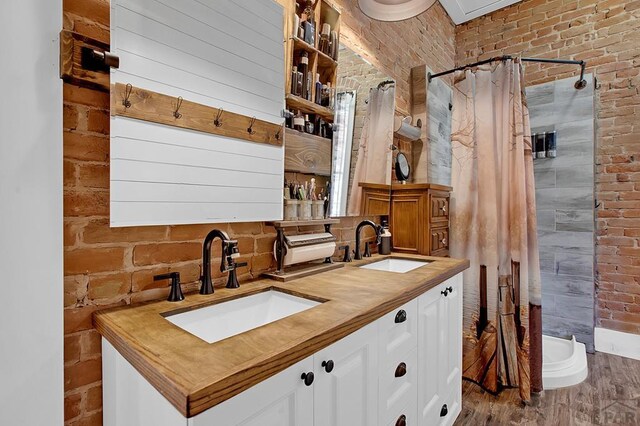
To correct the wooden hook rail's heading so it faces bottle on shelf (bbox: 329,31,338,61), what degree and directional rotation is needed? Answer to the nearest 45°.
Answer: approximately 90° to its left

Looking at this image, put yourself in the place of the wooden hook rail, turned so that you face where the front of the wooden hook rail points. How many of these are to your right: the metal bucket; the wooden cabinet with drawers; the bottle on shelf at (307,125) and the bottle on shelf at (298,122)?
0

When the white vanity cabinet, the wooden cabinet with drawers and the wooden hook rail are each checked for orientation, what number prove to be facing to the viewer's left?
0

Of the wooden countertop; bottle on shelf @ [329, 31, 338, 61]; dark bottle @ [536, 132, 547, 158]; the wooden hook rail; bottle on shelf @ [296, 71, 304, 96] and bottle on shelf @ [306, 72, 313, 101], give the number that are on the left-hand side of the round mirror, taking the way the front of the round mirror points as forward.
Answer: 1

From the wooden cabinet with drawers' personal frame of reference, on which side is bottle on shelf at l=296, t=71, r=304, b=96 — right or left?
on its right

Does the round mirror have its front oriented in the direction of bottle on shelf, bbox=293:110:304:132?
no

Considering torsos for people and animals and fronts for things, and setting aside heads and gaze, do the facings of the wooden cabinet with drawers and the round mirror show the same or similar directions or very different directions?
same or similar directions

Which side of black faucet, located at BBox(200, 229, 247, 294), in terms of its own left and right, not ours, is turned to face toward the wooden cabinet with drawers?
left

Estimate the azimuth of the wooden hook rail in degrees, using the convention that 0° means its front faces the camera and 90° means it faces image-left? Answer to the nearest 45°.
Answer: approximately 315°

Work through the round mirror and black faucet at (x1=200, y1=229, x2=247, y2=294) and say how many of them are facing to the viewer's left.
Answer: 0

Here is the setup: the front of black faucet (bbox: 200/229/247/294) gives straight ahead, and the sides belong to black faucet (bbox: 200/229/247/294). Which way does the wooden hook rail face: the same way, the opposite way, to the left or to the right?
the same way

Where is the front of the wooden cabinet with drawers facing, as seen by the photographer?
facing the viewer and to the right of the viewer

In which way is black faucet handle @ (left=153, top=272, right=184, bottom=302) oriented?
to the viewer's left
